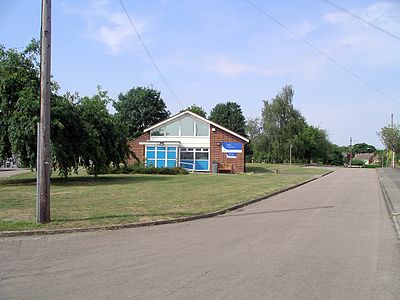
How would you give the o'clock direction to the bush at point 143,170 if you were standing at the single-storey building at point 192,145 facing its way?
The bush is roughly at 1 o'clock from the single-storey building.

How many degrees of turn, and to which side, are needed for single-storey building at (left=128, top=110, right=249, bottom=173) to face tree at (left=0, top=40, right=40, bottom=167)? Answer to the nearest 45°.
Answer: approximately 45° to its right

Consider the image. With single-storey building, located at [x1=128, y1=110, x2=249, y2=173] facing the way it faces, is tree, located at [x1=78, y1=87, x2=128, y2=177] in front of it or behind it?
in front

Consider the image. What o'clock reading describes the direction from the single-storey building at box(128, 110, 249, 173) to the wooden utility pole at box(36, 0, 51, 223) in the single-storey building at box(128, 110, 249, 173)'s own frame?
The wooden utility pole is roughly at 12 o'clock from the single-storey building.

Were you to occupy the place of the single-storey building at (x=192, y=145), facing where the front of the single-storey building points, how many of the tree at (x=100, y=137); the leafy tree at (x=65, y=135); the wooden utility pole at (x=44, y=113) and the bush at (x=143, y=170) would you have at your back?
0

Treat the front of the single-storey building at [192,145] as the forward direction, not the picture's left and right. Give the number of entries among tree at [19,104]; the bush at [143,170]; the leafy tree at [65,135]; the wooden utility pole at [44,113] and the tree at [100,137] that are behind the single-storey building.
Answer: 0

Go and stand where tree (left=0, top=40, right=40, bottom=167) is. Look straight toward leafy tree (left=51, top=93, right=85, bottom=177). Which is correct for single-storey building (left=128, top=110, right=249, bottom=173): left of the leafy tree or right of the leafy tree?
left

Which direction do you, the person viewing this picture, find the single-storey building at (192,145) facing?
facing the viewer

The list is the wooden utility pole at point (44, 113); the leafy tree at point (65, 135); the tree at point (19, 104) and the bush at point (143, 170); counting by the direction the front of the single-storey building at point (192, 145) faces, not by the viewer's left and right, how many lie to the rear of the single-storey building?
0
